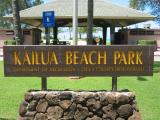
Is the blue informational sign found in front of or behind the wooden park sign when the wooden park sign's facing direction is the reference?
behind

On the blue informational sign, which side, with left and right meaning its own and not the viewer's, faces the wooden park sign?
front

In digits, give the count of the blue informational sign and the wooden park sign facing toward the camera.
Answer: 2

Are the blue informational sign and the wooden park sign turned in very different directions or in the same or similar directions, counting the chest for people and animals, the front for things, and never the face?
same or similar directions

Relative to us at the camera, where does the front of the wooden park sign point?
facing the viewer

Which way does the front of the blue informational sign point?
toward the camera
